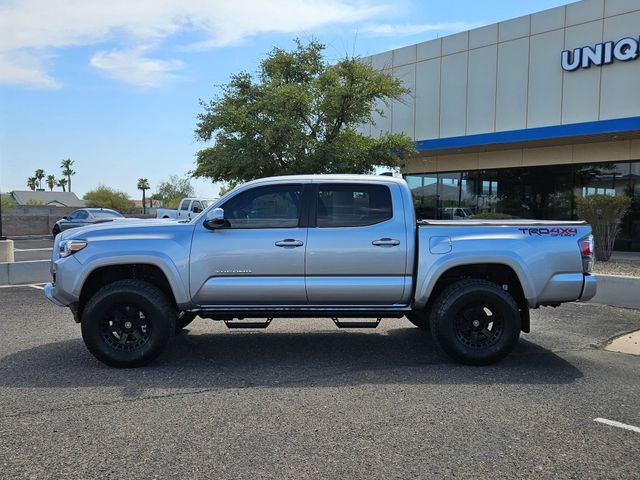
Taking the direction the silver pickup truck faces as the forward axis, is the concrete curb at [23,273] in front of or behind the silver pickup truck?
in front

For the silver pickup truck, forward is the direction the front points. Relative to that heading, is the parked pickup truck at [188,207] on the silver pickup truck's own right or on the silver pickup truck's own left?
on the silver pickup truck's own right

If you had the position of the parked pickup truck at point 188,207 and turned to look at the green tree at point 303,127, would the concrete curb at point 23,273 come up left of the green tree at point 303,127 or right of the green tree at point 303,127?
right

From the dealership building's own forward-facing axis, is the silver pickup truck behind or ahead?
ahead

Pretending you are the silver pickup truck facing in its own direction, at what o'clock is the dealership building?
The dealership building is roughly at 4 o'clock from the silver pickup truck.

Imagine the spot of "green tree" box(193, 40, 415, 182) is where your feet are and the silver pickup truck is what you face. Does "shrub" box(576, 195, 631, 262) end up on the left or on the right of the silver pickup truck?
left

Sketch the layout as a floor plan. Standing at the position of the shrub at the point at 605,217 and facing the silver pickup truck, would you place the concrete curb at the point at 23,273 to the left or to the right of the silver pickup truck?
right

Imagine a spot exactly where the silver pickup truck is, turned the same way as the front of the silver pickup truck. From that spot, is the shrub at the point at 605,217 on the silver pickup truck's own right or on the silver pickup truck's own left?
on the silver pickup truck's own right

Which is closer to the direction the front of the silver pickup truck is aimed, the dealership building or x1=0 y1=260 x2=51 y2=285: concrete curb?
the concrete curb

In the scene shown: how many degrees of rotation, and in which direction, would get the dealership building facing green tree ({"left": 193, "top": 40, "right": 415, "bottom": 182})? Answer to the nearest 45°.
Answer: approximately 45° to its right

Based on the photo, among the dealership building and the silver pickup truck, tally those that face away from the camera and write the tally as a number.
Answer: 0

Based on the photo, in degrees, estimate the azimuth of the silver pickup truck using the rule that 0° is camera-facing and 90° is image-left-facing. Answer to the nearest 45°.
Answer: approximately 90°

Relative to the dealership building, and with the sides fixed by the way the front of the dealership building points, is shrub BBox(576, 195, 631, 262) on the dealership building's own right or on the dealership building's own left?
on the dealership building's own left

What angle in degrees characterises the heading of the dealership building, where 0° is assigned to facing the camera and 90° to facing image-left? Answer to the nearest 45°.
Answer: approximately 45°
